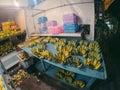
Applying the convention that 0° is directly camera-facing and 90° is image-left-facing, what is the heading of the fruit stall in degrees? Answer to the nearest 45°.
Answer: approximately 45°
